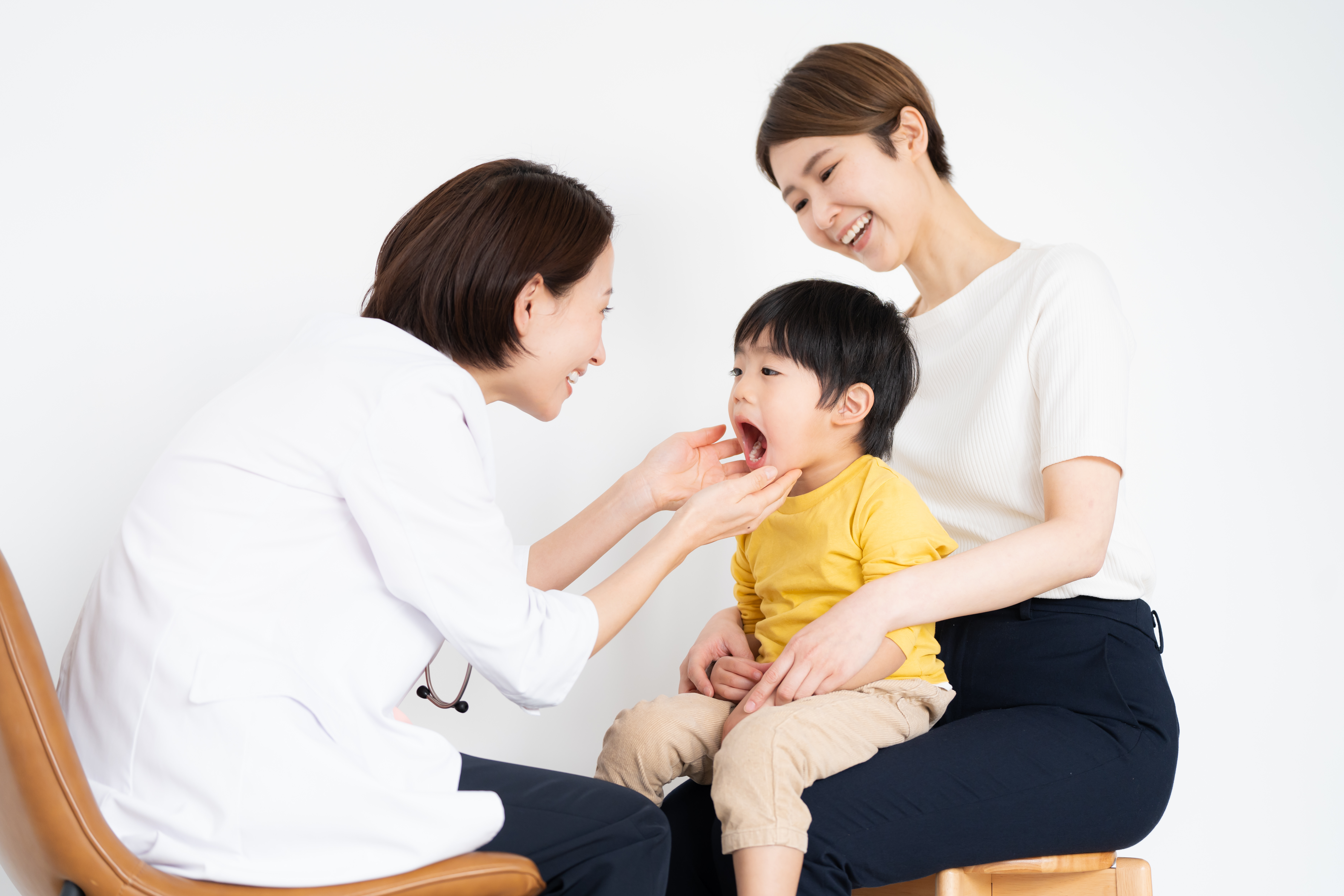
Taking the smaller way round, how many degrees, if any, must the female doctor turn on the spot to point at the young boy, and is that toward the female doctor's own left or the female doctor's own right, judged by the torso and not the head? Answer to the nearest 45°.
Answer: approximately 45° to the female doctor's own left

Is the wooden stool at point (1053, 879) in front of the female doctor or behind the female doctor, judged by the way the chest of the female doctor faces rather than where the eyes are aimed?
in front

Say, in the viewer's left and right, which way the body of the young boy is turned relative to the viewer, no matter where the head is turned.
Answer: facing the viewer and to the left of the viewer

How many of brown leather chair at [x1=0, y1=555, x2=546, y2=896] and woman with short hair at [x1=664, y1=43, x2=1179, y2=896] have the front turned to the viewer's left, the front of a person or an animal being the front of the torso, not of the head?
1

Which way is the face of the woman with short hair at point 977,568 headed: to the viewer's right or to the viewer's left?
to the viewer's left

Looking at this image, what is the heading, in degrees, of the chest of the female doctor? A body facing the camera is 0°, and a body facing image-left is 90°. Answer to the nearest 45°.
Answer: approximately 270°

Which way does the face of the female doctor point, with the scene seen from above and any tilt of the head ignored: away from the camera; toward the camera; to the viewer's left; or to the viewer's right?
to the viewer's right

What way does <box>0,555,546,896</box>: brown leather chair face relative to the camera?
to the viewer's right

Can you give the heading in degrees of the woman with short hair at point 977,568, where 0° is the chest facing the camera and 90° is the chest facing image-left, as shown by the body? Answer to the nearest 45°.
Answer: approximately 90°

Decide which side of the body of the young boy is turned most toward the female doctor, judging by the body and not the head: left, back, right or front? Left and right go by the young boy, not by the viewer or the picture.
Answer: front
